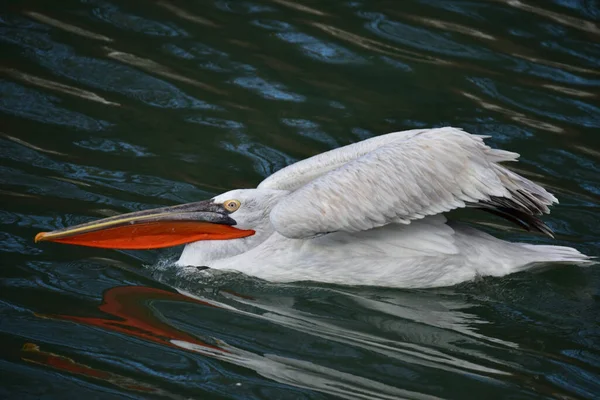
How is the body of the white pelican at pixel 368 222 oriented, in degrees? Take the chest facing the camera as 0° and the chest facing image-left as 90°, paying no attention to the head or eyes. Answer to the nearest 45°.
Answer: approximately 90°
